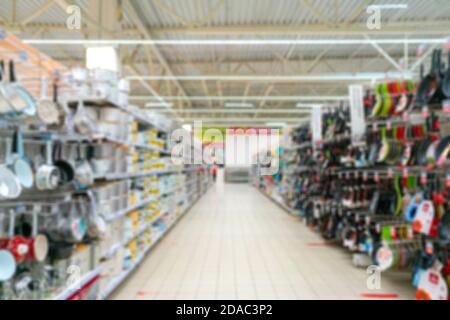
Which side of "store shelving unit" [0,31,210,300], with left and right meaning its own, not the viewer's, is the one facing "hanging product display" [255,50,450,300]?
front

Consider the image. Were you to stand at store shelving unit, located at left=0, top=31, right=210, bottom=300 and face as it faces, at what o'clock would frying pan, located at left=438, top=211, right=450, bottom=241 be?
The frying pan is roughly at 1 o'clock from the store shelving unit.

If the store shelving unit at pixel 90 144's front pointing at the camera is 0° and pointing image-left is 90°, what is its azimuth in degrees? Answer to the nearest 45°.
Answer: approximately 270°

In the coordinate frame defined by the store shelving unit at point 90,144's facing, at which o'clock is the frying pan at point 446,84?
The frying pan is roughly at 1 o'clock from the store shelving unit.

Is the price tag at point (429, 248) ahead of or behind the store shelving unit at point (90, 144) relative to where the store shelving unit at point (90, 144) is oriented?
ahead
